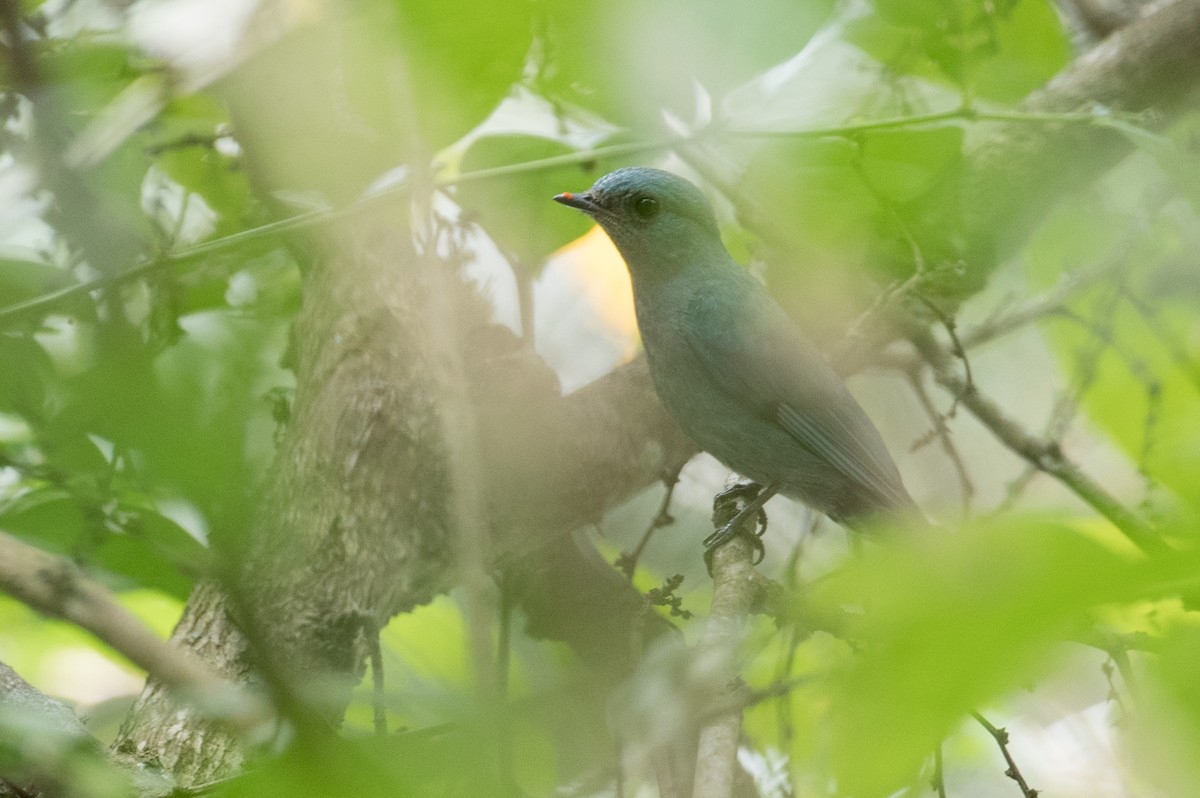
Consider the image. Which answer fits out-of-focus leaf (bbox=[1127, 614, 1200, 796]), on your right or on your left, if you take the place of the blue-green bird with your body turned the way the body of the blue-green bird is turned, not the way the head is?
on your left

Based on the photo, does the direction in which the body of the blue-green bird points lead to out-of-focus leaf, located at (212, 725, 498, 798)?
no

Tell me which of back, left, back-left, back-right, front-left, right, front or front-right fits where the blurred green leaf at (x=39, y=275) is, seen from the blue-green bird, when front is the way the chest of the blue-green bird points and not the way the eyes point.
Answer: front-left

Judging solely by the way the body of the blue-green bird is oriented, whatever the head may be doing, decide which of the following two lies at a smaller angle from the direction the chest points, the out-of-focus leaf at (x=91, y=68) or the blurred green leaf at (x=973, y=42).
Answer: the out-of-focus leaf

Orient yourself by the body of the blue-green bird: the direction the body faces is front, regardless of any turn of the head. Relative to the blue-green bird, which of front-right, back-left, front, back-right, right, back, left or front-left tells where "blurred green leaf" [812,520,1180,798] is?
left

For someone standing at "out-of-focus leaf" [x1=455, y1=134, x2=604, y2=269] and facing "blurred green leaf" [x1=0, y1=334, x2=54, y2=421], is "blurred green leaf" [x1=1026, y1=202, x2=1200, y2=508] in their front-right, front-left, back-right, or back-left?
back-left

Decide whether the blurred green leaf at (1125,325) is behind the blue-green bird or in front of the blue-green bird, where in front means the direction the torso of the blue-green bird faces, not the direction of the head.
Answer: behind

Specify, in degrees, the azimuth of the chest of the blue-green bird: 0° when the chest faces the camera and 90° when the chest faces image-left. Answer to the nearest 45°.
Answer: approximately 90°

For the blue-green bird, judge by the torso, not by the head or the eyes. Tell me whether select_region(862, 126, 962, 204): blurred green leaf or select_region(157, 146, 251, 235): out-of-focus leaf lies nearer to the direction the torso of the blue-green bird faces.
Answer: the out-of-focus leaf

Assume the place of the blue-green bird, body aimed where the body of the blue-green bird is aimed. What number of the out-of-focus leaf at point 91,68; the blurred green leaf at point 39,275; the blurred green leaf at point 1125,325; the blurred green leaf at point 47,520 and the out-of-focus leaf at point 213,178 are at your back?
1
